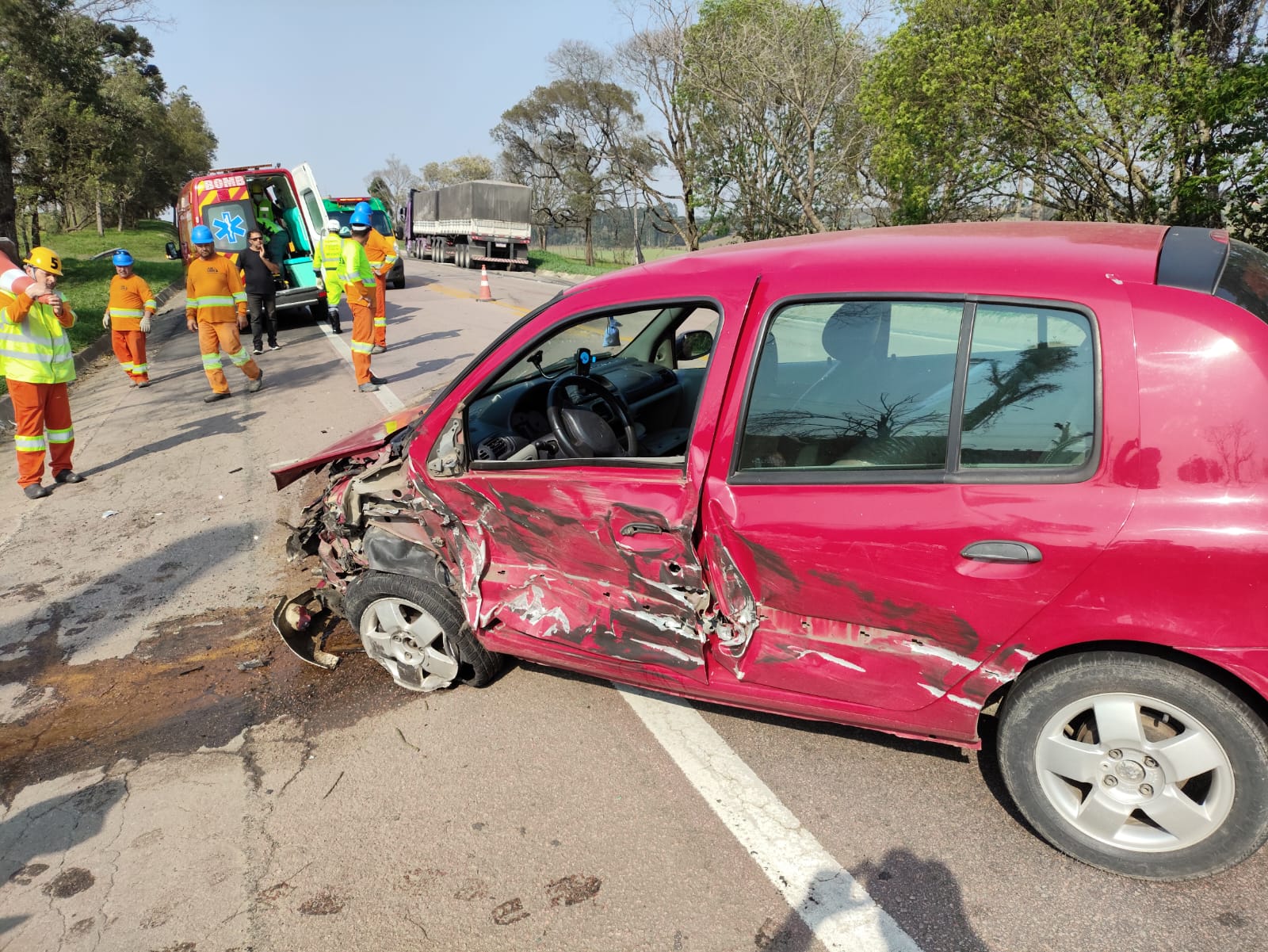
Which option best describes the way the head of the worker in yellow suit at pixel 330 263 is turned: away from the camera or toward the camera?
away from the camera

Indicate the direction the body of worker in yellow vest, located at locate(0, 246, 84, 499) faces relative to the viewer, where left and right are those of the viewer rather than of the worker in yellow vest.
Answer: facing the viewer and to the right of the viewer

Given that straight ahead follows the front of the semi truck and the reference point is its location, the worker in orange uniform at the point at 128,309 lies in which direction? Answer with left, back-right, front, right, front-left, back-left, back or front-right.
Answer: back-left

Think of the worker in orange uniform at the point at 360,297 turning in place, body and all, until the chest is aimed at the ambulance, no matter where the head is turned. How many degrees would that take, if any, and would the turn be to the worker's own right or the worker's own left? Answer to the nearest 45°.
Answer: approximately 90° to the worker's own left

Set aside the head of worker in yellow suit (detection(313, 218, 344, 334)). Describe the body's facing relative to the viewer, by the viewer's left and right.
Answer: facing away from the viewer

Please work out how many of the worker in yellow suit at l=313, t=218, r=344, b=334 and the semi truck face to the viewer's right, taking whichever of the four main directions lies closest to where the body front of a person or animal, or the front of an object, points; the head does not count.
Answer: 0

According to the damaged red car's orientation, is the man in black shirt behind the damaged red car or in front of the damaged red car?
in front

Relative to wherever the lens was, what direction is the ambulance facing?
facing away from the viewer

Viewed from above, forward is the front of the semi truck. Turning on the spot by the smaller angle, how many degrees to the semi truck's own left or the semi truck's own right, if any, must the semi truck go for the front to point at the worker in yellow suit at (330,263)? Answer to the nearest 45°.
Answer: approximately 135° to the semi truck's own left
